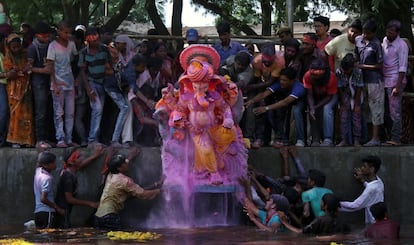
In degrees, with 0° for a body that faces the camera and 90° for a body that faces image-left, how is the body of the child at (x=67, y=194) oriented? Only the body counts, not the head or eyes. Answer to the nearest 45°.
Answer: approximately 270°

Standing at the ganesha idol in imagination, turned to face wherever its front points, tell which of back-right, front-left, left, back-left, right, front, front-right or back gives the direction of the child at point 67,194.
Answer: right

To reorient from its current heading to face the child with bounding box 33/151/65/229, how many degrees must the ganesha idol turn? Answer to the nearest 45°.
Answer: approximately 90° to its right

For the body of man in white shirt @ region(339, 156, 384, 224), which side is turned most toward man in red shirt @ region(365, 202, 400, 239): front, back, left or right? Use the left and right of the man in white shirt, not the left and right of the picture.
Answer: left

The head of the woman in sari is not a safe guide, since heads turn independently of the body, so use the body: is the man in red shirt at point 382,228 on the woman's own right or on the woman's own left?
on the woman's own left

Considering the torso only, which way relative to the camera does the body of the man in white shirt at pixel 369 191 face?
to the viewer's left

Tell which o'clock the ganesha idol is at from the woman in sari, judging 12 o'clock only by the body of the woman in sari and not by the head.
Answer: The ganesha idol is roughly at 10 o'clock from the woman in sari.

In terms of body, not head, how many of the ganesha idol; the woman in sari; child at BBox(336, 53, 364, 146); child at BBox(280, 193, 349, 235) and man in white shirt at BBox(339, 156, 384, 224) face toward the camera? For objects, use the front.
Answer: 3

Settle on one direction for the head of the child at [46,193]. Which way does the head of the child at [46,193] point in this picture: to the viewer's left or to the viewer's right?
to the viewer's right
